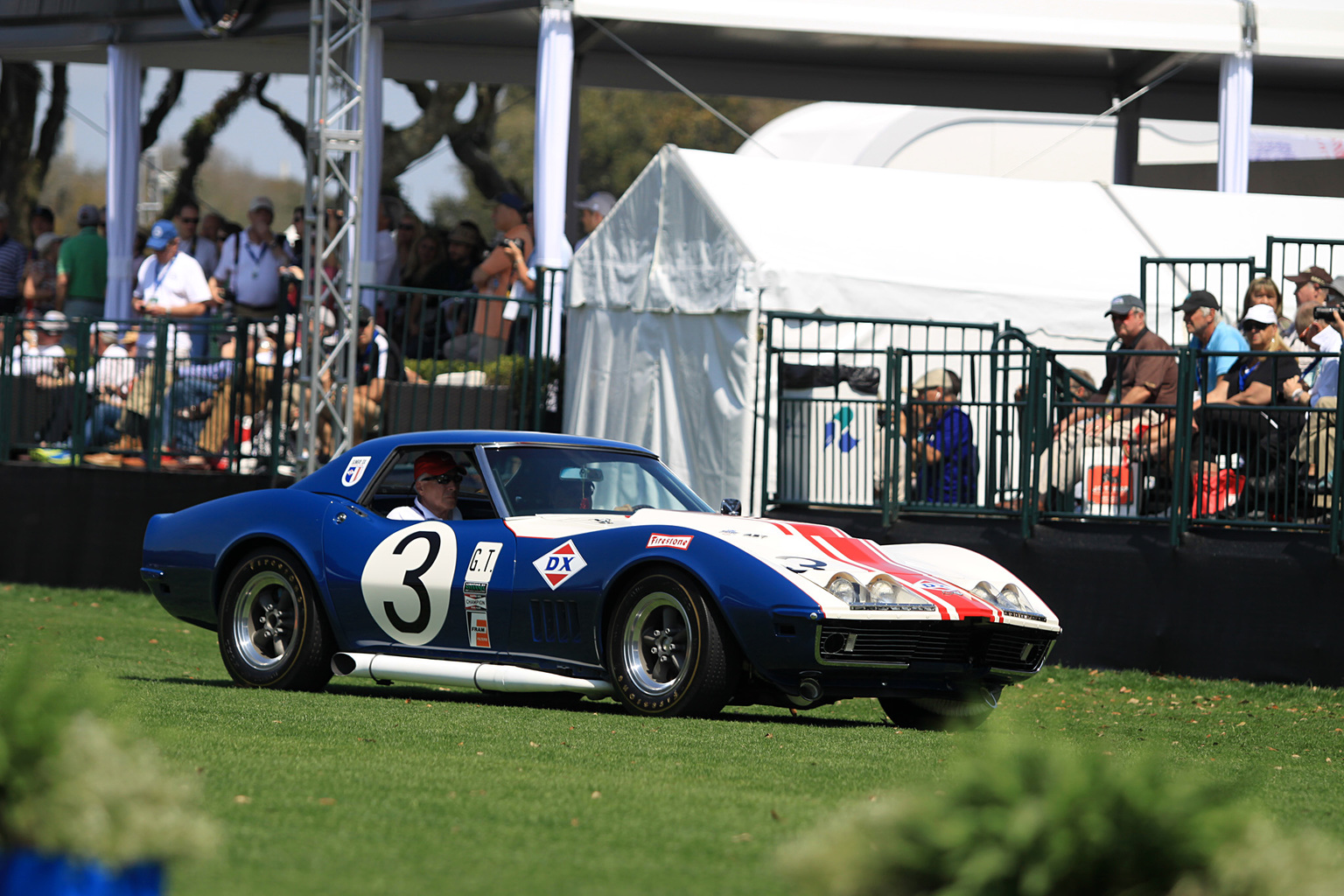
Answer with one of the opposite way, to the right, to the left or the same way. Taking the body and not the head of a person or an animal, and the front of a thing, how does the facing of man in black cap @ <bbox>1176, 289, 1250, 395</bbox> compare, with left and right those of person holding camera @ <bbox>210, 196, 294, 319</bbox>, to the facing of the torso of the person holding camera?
to the right

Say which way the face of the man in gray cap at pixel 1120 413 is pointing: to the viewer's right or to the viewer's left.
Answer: to the viewer's left

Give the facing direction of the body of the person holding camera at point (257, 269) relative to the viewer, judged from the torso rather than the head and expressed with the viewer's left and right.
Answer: facing the viewer

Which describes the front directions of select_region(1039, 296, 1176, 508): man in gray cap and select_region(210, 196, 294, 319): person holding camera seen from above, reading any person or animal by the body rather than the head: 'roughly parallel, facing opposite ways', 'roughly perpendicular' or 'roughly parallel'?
roughly perpendicular

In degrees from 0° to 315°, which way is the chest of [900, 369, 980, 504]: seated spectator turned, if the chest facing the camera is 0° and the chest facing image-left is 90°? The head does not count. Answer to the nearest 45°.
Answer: approximately 45°

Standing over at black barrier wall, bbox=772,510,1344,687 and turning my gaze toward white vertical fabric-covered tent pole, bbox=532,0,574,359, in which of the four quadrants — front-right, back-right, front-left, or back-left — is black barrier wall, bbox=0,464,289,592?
front-left

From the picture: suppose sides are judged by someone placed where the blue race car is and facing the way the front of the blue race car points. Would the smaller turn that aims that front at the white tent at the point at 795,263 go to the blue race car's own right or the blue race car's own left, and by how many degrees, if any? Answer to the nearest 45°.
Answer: approximately 135° to the blue race car's own left

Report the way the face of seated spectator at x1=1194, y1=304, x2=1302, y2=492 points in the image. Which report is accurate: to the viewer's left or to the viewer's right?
to the viewer's left

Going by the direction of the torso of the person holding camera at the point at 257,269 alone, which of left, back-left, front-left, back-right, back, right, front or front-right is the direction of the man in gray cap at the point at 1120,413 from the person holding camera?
front-left

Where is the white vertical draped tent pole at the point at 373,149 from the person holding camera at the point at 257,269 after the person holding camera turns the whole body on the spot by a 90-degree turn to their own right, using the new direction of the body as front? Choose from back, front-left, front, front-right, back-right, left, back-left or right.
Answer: back-right

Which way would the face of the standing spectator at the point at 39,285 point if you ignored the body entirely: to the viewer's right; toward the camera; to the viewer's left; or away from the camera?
toward the camera

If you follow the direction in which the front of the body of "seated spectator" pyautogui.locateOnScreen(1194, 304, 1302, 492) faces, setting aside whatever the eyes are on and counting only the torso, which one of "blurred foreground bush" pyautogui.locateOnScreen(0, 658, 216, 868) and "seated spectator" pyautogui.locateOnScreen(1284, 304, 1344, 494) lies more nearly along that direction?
the blurred foreground bush

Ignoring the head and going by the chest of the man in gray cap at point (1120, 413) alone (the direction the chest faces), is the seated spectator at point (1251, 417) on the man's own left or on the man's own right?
on the man's own left

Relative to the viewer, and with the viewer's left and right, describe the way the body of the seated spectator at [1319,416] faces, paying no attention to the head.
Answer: facing the viewer and to the left of the viewer

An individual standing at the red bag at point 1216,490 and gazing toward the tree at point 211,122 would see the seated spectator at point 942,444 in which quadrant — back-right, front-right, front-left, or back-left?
front-left

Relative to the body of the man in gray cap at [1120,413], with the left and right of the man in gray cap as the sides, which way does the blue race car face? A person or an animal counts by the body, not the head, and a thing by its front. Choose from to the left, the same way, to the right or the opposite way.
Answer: to the left

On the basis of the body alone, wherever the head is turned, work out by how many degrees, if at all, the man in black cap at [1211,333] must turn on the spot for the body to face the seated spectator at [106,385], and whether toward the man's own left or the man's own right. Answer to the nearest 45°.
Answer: approximately 45° to the man's own right

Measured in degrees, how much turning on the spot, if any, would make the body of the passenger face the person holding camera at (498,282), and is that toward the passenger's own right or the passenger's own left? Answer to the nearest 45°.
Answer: approximately 135° to the passenger's own left
